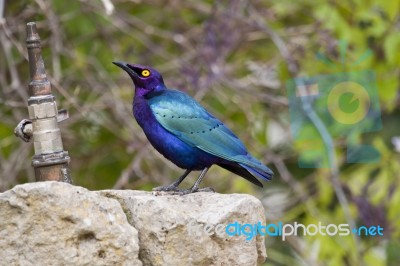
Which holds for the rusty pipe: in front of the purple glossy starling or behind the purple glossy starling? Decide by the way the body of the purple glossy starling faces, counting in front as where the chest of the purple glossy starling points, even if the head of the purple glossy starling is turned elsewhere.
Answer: in front

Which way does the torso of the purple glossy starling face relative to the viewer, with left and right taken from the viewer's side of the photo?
facing to the left of the viewer
